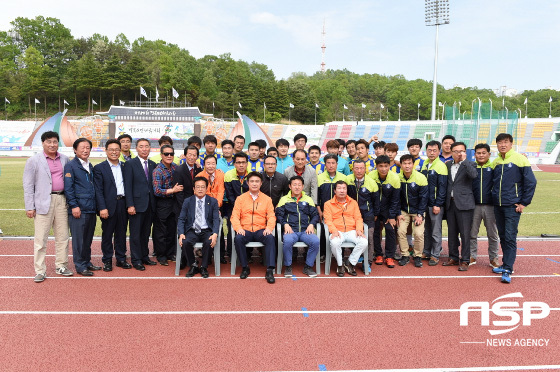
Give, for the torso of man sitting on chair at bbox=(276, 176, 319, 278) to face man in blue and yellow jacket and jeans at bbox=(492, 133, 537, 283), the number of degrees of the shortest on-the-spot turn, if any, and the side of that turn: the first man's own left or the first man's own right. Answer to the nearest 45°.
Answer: approximately 90° to the first man's own left

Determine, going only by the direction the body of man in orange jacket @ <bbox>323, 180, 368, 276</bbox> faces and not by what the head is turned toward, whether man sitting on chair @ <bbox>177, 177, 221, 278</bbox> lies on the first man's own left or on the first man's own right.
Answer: on the first man's own right

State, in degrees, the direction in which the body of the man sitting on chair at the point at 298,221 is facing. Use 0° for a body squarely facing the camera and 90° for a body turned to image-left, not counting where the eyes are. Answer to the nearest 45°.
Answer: approximately 0°

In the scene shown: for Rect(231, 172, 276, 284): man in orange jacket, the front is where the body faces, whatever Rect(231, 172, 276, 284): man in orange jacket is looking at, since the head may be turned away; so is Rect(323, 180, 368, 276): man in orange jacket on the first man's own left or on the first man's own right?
on the first man's own left

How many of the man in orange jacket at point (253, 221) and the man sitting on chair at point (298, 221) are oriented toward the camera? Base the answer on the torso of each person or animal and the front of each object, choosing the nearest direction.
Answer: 2

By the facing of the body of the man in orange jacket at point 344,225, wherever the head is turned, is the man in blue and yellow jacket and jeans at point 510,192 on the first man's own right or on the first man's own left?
on the first man's own left
